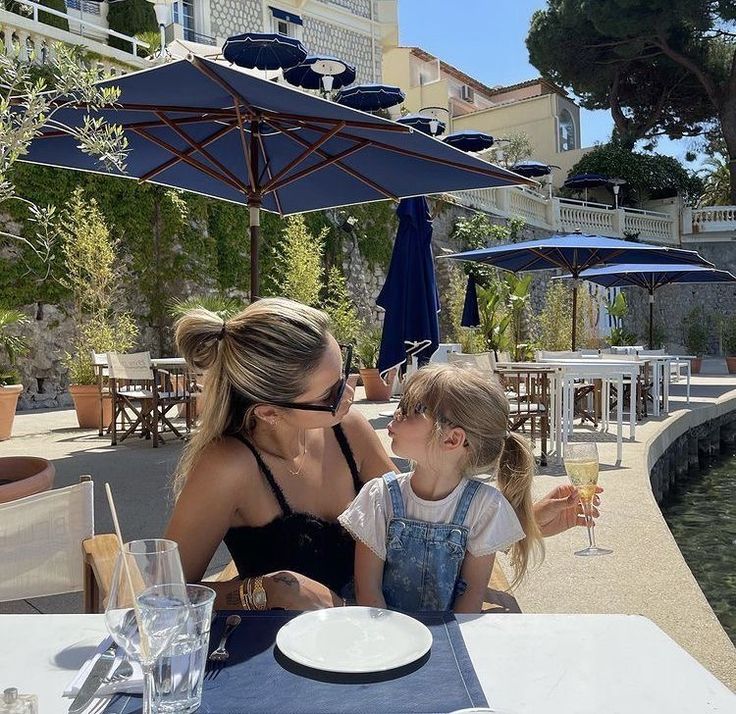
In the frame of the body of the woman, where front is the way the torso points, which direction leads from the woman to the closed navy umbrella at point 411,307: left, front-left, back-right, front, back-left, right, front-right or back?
back-left

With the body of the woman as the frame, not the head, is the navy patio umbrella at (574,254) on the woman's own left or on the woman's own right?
on the woman's own left

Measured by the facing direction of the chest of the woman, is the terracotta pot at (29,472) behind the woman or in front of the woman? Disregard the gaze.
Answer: behind

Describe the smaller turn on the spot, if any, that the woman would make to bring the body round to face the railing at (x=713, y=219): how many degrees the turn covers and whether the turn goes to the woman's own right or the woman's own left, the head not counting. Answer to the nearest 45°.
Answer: approximately 90° to the woman's own left

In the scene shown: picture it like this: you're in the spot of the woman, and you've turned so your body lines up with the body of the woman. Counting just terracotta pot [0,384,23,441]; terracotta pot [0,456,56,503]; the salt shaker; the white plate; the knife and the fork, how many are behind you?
2

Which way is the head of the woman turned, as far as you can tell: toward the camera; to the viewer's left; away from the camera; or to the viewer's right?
to the viewer's right

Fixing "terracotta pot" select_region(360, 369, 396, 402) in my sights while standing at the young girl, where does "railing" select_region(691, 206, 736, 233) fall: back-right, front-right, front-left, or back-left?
front-right

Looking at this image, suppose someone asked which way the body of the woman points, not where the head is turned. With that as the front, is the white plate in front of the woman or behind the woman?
in front

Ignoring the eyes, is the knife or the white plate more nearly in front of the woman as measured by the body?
the white plate

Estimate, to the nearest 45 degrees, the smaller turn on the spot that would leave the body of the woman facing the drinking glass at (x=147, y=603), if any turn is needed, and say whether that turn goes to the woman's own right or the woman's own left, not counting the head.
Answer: approximately 45° to the woman's own right

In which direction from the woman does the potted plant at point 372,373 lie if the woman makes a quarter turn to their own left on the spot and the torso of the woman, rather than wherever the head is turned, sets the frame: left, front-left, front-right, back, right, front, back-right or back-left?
front-left

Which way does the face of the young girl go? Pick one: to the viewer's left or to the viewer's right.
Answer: to the viewer's left

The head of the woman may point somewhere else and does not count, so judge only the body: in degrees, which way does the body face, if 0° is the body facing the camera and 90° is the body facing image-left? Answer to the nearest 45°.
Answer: approximately 315°

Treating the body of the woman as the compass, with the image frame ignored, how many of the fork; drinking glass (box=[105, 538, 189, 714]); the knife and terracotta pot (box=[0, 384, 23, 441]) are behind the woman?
1

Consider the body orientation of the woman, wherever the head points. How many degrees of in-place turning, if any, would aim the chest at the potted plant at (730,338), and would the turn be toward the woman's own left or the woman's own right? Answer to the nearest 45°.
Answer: approximately 90° to the woman's own left

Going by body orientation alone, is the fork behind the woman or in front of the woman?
in front
